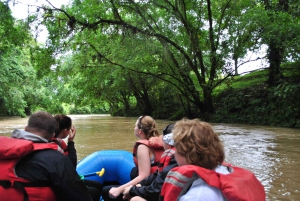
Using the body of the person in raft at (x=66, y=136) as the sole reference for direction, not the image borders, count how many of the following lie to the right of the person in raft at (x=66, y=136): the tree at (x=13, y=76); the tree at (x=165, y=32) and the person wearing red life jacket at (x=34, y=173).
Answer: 1

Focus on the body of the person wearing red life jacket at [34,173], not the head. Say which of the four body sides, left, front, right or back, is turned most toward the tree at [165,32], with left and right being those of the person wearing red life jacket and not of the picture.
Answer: front

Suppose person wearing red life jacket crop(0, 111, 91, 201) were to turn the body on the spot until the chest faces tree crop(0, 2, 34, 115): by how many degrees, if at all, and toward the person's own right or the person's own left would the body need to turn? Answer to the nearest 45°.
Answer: approximately 45° to the person's own left

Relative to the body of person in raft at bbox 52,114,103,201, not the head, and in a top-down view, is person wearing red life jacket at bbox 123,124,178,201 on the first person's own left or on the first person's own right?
on the first person's own right

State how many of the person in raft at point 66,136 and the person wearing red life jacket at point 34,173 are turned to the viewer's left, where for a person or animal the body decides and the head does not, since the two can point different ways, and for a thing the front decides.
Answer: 0

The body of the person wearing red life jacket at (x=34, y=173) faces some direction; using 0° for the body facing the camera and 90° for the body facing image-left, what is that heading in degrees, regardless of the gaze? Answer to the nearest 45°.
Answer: approximately 225°

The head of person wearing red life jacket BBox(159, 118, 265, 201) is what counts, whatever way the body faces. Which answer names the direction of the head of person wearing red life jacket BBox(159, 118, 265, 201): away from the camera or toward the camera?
away from the camera
